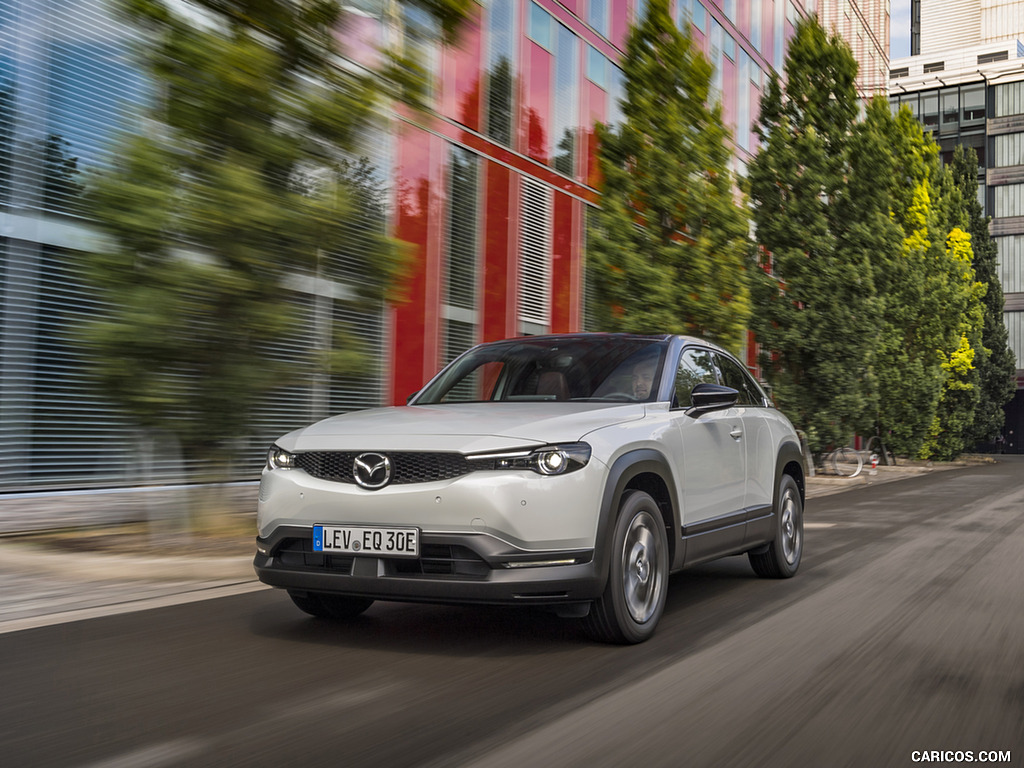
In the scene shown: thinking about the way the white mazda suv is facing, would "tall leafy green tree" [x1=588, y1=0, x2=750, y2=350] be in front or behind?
behind

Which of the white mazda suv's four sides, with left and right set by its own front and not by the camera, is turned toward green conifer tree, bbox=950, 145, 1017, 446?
back

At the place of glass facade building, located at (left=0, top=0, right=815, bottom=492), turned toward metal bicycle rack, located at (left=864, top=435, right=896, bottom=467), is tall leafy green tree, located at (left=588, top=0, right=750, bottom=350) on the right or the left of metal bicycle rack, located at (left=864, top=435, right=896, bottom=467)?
right

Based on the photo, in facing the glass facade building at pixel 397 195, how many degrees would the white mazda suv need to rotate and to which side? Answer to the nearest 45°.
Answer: approximately 135° to its right

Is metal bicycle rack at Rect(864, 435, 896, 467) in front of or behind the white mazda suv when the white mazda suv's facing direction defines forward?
behind
